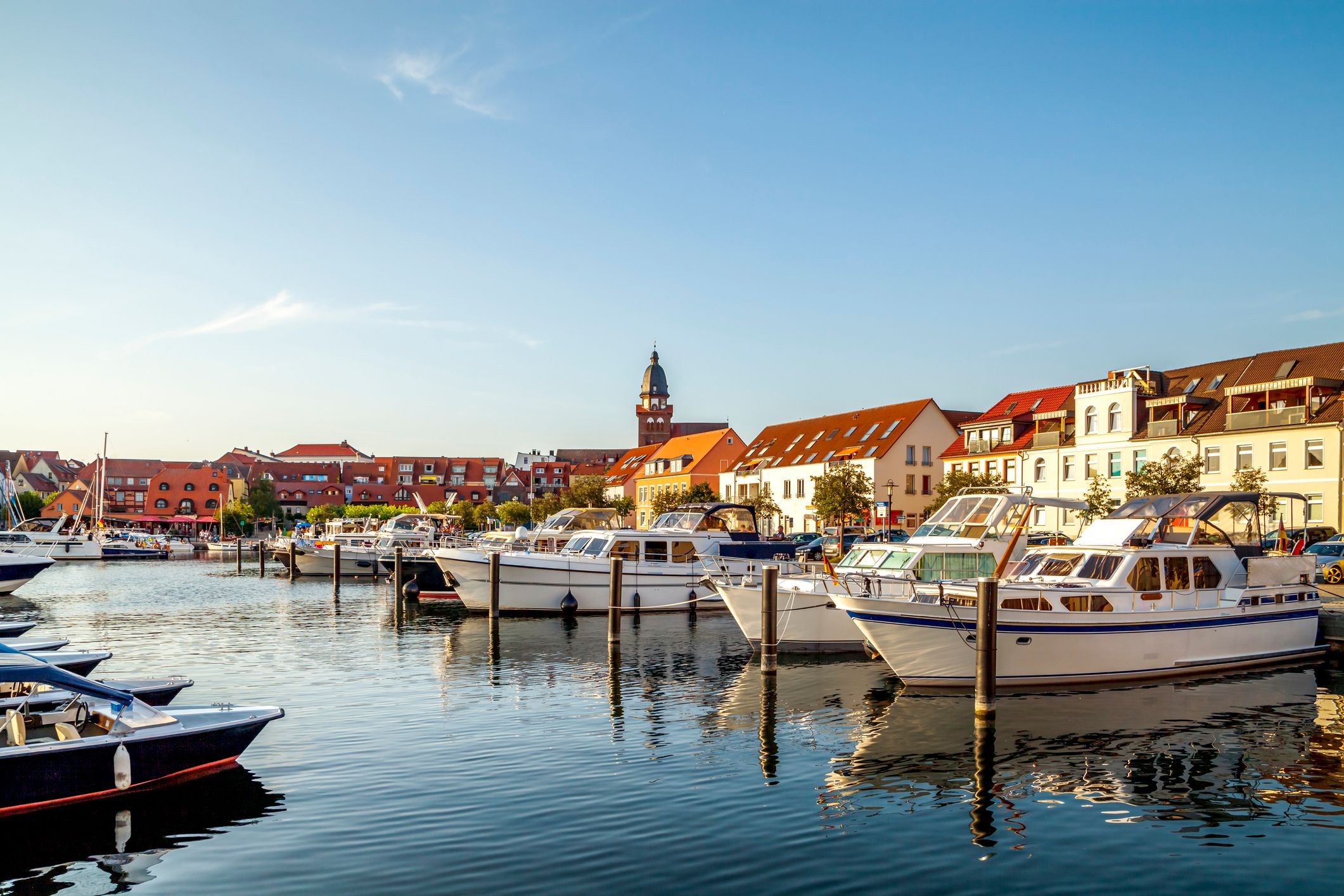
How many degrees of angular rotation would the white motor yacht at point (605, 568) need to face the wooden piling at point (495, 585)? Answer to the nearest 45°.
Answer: approximately 45° to its left

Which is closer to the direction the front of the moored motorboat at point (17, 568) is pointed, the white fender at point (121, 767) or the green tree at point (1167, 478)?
the green tree

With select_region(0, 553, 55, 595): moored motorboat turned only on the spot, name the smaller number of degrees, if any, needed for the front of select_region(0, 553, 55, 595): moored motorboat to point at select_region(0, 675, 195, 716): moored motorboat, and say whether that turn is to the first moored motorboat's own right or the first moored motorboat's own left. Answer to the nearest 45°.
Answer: approximately 90° to the first moored motorboat's own right

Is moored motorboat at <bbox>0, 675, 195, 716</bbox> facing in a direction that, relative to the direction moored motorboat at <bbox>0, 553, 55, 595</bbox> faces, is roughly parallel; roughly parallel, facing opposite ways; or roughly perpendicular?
roughly parallel

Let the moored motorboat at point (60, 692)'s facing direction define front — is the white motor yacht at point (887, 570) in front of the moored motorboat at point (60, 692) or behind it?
in front

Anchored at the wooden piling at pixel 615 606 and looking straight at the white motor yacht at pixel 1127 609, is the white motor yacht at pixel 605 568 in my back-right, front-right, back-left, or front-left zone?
back-left

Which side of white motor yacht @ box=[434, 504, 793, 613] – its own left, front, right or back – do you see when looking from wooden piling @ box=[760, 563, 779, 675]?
left

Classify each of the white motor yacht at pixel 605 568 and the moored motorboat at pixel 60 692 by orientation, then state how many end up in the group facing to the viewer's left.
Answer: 1

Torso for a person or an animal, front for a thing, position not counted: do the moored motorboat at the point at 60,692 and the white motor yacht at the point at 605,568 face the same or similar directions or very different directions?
very different directions

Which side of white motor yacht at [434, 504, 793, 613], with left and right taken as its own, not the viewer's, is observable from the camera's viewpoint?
left

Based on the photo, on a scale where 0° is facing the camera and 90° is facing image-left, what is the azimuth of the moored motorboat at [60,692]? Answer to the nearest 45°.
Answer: approximately 270°

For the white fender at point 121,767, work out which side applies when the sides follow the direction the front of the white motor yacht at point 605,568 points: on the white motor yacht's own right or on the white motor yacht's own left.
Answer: on the white motor yacht's own left

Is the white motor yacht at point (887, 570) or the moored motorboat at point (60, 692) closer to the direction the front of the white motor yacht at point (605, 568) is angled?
the moored motorboat

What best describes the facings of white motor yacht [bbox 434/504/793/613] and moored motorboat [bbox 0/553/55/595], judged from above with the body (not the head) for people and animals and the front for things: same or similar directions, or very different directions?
very different directions

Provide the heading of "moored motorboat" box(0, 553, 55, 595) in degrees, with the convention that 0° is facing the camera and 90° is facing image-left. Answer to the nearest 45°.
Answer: approximately 270°
